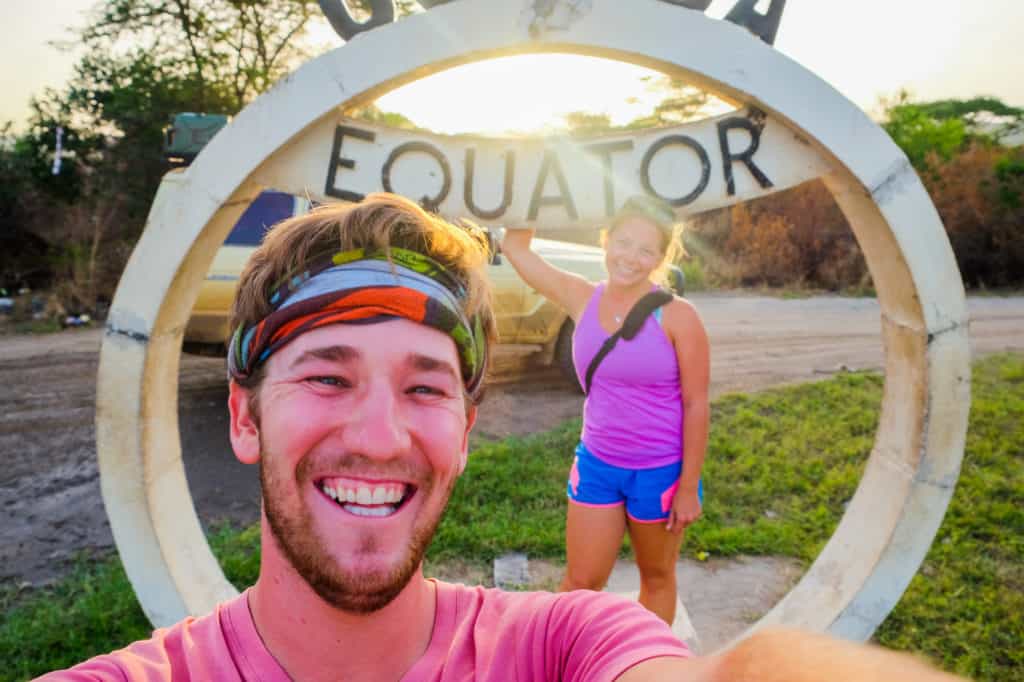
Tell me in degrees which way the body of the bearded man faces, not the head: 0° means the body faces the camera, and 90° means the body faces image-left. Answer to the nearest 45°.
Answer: approximately 0°

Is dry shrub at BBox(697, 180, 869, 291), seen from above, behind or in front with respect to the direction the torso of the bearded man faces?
behind

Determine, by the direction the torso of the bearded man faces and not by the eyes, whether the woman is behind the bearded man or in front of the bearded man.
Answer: behind

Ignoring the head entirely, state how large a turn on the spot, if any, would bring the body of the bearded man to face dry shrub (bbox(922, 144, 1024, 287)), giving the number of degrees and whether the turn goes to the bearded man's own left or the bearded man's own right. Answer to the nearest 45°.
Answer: approximately 135° to the bearded man's own left

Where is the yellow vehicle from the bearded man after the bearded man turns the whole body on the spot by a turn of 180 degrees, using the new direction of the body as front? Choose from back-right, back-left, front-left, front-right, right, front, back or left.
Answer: front

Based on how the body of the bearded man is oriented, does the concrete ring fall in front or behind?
behind
